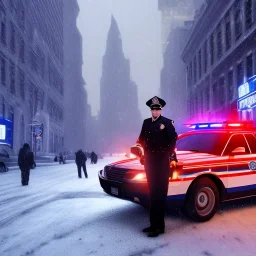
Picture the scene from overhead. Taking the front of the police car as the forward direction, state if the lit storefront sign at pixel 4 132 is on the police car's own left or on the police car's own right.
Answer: on the police car's own right

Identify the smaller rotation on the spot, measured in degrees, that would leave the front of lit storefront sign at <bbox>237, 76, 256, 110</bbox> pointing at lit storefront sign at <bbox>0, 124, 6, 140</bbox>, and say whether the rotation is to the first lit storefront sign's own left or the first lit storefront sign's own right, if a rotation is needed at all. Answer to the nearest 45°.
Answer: approximately 45° to the first lit storefront sign's own right

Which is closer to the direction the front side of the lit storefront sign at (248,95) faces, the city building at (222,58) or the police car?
the police car

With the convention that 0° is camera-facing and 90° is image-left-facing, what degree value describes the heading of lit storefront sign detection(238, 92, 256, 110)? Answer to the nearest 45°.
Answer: approximately 45°

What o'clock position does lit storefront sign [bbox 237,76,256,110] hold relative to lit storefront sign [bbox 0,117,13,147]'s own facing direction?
lit storefront sign [bbox 237,76,256,110] is roughly at 12 o'clock from lit storefront sign [bbox 0,117,13,147].

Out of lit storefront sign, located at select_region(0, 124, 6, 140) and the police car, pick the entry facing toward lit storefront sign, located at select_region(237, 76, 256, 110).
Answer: lit storefront sign, located at select_region(0, 124, 6, 140)

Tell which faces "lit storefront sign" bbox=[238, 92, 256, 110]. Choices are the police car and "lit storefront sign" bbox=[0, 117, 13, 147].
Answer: "lit storefront sign" bbox=[0, 117, 13, 147]

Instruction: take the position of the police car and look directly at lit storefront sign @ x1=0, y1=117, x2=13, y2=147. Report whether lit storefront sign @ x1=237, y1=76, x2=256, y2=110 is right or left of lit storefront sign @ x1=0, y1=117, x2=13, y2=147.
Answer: right

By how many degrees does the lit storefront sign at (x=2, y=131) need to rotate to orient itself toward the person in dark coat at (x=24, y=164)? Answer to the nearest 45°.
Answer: approximately 45° to its right

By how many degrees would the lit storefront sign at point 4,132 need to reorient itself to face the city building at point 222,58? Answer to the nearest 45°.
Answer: approximately 45° to its left

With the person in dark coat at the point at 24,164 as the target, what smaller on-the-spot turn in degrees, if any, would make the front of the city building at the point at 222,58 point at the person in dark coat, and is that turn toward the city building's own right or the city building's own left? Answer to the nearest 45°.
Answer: approximately 45° to the city building's own left
